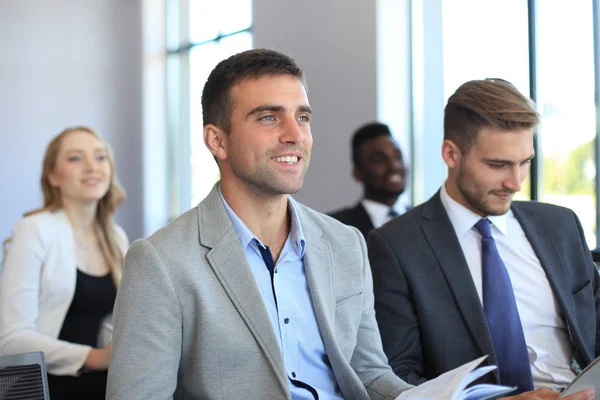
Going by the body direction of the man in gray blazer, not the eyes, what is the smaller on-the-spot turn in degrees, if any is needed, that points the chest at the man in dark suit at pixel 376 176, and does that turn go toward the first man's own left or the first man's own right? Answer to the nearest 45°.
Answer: approximately 135° to the first man's own left

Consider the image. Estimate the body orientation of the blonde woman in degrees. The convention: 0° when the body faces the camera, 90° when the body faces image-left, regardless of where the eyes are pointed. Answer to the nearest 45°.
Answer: approximately 315°

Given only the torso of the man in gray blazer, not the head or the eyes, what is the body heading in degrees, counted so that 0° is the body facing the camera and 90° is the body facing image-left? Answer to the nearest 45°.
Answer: approximately 315°

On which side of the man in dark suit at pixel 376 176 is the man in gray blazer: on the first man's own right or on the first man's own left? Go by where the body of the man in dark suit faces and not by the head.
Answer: on the first man's own right
